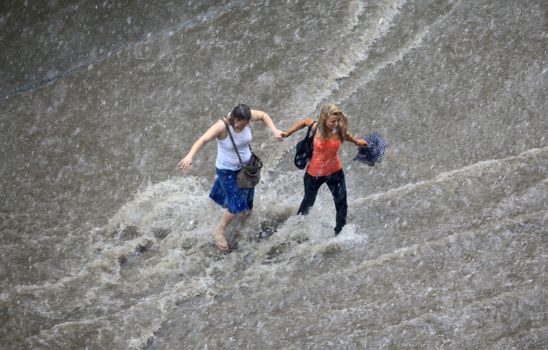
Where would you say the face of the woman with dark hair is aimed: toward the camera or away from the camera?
toward the camera

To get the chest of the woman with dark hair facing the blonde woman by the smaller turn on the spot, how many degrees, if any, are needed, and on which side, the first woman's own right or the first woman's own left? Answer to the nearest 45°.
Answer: approximately 45° to the first woman's own left

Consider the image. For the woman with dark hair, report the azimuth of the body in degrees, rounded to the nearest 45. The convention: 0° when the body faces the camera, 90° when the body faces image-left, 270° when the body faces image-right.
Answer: approximately 315°
